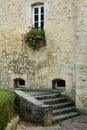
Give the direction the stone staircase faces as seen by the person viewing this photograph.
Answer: facing the viewer and to the right of the viewer

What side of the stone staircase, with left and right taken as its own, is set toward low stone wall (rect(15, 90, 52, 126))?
right
